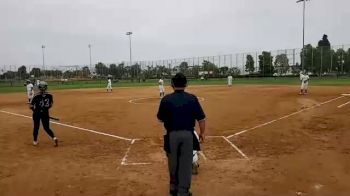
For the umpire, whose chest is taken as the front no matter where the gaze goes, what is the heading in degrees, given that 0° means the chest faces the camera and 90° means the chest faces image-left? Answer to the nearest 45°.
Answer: approximately 180°

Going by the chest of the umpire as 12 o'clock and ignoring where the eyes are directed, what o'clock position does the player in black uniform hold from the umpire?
The player in black uniform is roughly at 11 o'clock from the umpire.
